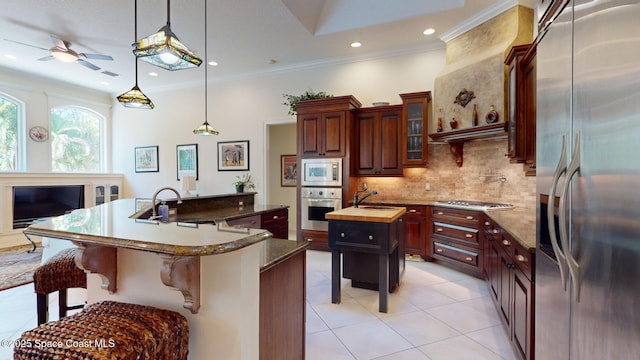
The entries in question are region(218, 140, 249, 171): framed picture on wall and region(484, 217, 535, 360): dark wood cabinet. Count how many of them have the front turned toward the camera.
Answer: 1

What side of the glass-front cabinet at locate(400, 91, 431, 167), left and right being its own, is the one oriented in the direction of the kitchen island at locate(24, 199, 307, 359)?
front

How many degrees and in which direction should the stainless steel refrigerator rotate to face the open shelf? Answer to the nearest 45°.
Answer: approximately 90° to its right

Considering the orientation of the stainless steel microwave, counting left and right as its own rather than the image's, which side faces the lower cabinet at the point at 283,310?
front

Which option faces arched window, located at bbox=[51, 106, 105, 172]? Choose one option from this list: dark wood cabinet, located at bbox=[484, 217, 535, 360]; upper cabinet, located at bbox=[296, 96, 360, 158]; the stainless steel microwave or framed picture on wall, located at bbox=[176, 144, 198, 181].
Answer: the dark wood cabinet

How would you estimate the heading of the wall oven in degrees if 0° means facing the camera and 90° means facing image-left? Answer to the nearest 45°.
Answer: approximately 0°

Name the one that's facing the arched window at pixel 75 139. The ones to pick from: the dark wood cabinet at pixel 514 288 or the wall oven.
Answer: the dark wood cabinet

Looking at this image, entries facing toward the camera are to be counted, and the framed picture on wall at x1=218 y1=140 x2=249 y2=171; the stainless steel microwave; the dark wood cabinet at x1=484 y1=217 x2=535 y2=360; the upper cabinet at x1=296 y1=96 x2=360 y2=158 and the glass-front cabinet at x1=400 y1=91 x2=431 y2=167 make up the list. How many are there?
4

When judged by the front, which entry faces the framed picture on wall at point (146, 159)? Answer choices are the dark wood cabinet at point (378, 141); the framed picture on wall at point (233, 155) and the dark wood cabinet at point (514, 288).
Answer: the dark wood cabinet at point (514, 288)

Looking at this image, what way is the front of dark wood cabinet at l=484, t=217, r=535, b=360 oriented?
to the viewer's left

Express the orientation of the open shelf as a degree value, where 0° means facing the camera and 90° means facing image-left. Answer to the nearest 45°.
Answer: approximately 45°

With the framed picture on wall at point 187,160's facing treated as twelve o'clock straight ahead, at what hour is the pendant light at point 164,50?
The pendant light is roughly at 12 o'clock from the framed picture on wall.
